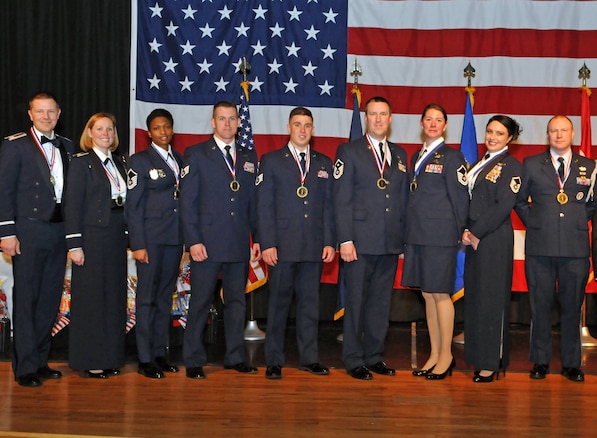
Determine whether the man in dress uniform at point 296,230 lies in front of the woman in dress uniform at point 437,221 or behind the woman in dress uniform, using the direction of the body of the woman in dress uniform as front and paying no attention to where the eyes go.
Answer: in front

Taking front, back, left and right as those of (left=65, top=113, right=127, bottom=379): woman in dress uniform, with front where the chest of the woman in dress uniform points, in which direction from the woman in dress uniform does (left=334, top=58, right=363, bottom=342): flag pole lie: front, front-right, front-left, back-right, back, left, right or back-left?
left

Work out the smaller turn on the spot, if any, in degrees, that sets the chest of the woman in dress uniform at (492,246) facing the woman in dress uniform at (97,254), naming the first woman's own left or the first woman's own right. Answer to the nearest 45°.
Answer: approximately 45° to the first woman's own right

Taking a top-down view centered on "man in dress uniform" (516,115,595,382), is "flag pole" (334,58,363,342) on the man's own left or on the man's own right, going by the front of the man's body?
on the man's own right

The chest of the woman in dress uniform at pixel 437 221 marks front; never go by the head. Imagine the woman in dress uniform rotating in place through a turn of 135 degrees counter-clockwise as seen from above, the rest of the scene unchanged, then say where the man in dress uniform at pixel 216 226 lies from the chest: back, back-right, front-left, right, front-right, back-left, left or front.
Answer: back

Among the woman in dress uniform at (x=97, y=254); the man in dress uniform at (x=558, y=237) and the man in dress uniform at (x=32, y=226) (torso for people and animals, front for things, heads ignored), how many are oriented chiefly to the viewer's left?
0

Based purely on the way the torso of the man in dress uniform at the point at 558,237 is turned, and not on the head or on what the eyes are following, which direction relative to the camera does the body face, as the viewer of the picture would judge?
toward the camera

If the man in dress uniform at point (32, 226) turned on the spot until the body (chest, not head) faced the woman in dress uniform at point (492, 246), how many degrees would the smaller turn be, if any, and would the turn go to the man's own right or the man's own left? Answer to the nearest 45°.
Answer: approximately 45° to the man's own left

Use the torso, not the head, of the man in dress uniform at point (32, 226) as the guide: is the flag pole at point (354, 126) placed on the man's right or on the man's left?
on the man's left

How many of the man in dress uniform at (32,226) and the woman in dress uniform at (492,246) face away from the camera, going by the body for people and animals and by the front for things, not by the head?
0

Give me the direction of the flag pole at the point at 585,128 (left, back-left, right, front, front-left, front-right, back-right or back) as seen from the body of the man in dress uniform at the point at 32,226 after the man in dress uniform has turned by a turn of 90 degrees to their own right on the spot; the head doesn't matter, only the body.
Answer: back-left

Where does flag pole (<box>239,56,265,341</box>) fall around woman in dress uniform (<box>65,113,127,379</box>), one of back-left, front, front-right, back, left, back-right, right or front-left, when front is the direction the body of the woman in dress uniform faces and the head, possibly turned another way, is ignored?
left
